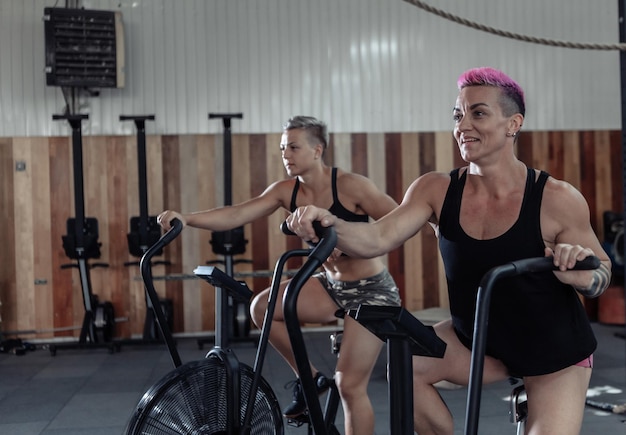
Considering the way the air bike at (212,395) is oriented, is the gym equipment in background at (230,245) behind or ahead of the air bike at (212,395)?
behind

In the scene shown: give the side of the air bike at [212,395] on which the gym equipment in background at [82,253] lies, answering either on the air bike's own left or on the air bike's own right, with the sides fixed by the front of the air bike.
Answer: on the air bike's own right

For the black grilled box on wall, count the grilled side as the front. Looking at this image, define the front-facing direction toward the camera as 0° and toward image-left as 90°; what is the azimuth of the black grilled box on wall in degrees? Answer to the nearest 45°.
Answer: approximately 0°

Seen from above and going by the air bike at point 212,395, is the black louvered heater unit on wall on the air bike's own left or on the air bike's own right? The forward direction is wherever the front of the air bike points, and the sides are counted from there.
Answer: on the air bike's own right

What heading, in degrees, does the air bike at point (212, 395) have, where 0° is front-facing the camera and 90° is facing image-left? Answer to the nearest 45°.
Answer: approximately 45°

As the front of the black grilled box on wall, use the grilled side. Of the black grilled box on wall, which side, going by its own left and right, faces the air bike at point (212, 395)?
front

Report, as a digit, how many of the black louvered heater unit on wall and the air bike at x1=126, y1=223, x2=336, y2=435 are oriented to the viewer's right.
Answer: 0
